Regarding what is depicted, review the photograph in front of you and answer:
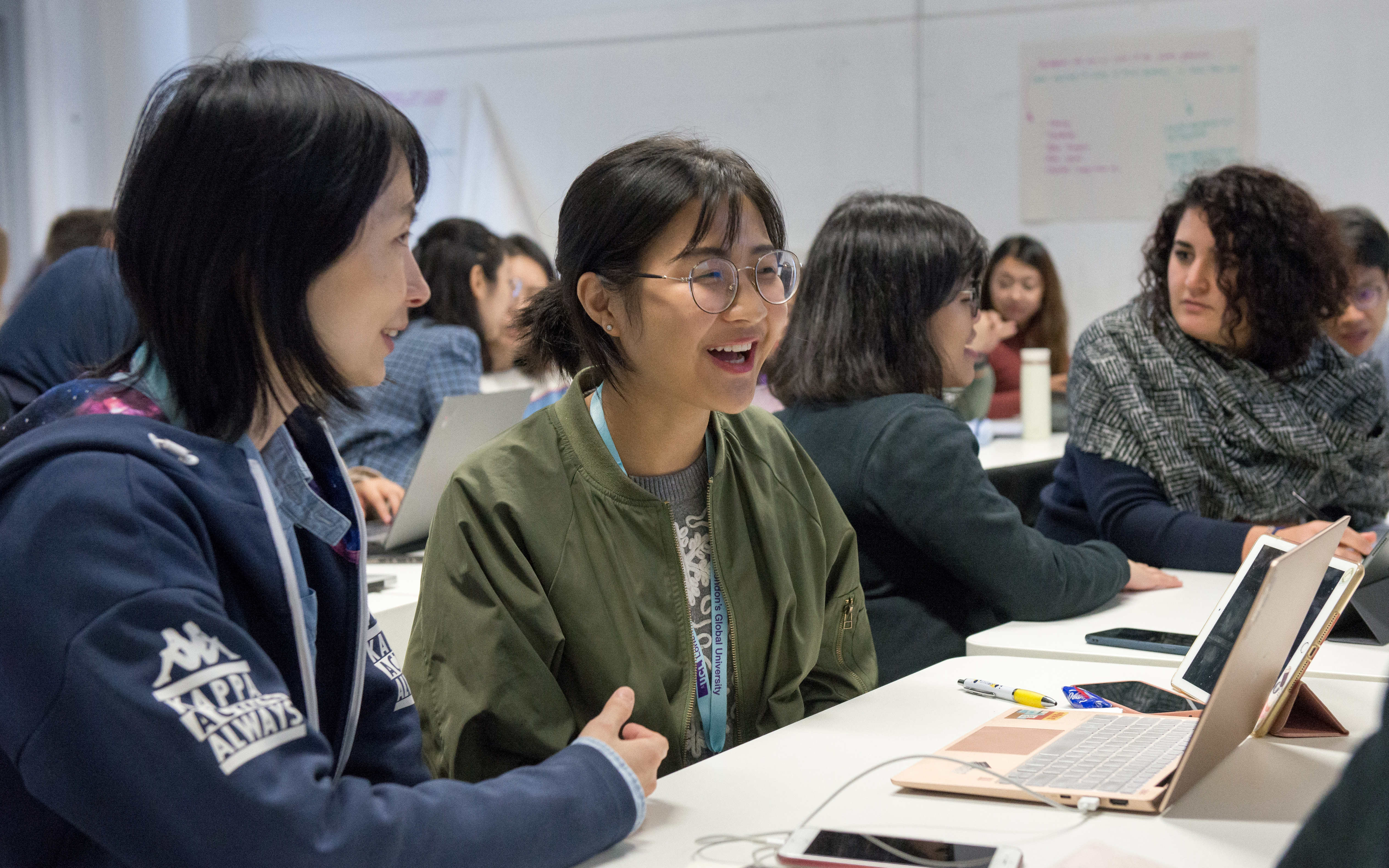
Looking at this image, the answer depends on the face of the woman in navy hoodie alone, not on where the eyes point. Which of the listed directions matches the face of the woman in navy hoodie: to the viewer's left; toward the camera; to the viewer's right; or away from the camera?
to the viewer's right

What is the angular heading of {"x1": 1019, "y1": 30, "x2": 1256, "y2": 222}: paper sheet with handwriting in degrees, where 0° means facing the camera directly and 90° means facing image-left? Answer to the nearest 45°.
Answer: approximately 0°

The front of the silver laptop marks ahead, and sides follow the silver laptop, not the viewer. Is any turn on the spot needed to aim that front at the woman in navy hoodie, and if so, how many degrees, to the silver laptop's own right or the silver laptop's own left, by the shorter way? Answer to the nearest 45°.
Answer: approximately 135° to the silver laptop's own left

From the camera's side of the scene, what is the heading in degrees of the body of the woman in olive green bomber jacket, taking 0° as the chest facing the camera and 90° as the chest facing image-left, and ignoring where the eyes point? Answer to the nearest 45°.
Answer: approximately 315°

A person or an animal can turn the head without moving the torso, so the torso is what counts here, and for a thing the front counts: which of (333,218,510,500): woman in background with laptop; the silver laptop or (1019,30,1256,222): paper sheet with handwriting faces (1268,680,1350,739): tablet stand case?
the paper sheet with handwriting

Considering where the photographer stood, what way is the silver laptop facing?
facing away from the viewer and to the left of the viewer

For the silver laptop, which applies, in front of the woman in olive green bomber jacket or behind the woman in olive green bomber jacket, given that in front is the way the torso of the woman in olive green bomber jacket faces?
behind

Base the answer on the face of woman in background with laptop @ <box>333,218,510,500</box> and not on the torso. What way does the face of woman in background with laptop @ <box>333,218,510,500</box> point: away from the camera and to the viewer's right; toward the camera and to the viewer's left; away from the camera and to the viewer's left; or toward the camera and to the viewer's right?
away from the camera and to the viewer's right
